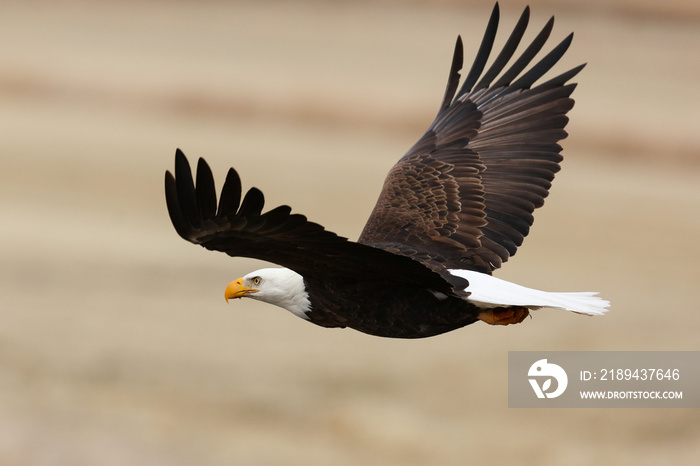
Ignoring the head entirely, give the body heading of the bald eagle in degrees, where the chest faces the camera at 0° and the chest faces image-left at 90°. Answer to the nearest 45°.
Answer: approximately 90°
